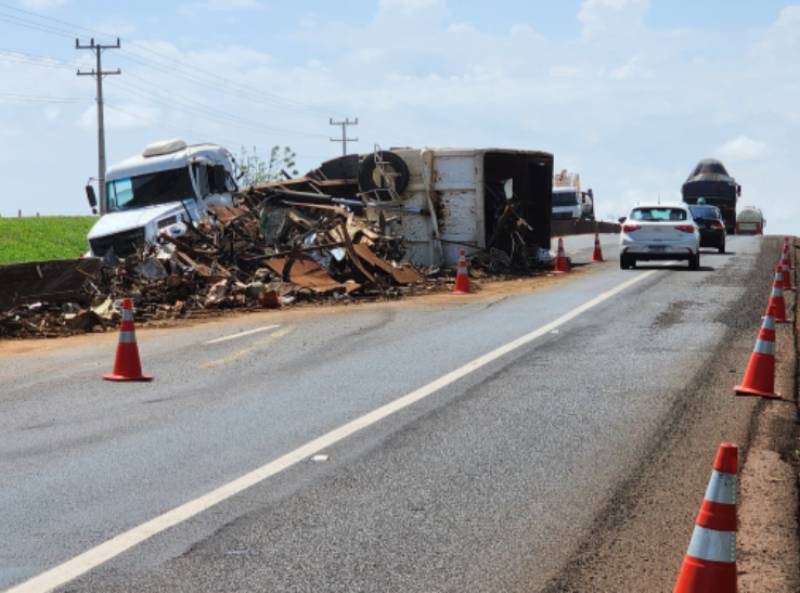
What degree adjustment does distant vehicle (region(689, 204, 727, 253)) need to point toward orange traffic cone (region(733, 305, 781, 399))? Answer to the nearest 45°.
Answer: approximately 180°

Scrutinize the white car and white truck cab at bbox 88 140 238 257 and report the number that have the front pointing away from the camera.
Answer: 1

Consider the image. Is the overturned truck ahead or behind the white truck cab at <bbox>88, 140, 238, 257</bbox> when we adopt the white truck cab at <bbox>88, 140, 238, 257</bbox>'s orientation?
behind

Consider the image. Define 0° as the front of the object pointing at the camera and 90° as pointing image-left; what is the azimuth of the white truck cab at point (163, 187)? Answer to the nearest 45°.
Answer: approximately 45°

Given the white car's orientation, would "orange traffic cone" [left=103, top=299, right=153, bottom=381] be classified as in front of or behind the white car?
behind

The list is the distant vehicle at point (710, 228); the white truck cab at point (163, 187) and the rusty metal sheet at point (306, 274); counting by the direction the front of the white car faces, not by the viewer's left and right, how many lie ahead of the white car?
1

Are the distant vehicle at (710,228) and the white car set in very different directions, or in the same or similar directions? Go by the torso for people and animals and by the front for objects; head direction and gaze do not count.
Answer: same or similar directions

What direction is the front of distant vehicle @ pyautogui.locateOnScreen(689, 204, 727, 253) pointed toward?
away from the camera

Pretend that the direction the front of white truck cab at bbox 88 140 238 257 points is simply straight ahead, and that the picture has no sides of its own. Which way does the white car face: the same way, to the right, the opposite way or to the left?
the opposite way

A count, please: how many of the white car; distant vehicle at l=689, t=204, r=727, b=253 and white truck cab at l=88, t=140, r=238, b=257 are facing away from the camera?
2

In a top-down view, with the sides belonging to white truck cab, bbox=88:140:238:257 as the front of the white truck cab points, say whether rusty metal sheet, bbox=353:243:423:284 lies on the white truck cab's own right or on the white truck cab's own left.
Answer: on the white truck cab's own left

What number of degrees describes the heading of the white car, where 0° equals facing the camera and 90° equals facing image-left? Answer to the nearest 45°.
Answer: approximately 180°

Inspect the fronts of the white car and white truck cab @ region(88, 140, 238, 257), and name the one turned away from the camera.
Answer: the white car

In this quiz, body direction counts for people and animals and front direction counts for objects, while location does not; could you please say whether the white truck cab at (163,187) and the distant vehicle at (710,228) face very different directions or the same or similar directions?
very different directions
